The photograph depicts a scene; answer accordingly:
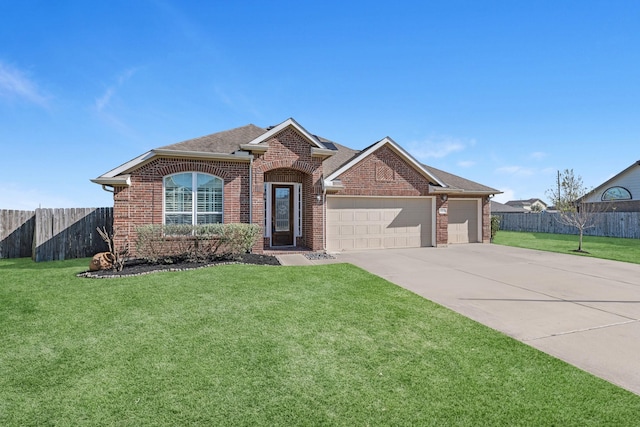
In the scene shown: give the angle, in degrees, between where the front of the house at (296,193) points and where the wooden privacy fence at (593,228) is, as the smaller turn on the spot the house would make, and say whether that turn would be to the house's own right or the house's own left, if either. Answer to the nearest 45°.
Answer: approximately 135° to the house's own left

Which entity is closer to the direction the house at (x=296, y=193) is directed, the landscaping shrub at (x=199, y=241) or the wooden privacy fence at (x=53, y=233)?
the landscaping shrub

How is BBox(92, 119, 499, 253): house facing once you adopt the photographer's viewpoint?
facing the viewer

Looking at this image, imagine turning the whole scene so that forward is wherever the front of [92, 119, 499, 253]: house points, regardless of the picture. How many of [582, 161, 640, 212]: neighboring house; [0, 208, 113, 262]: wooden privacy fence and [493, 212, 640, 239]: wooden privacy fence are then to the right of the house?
1

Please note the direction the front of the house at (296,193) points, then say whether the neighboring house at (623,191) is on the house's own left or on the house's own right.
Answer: on the house's own left

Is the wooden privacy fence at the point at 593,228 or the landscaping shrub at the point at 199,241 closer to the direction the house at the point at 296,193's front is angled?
the landscaping shrub

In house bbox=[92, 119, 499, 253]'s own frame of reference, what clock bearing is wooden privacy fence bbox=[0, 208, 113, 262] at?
The wooden privacy fence is roughly at 3 o'clock from the house.

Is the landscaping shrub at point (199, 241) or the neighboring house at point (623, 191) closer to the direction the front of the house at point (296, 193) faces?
the landscaping shrub
